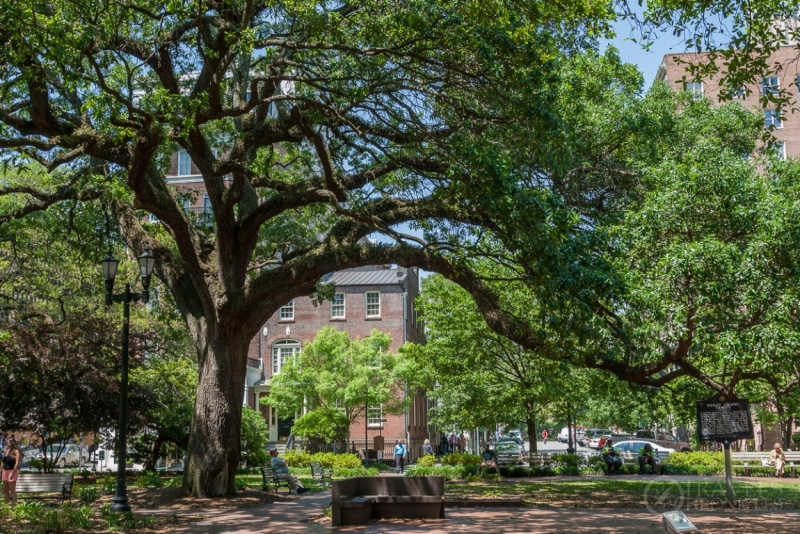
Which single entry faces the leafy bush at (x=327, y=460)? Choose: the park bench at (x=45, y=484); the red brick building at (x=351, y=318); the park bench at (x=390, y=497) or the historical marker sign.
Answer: the red brick building

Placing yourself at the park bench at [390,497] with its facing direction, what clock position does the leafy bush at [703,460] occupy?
The leafy bush is roughly at 7 o'clock from the park bench.

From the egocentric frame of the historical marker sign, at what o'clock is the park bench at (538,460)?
The park bench is roughly at 5 o'clock from the historical marker sign.

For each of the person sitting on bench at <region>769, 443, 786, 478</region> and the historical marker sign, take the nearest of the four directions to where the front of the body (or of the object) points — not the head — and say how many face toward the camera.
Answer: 2

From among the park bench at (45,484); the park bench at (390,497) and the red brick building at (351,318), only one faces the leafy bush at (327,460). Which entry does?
the red brick building

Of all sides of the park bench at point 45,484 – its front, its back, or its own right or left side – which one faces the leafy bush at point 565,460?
left

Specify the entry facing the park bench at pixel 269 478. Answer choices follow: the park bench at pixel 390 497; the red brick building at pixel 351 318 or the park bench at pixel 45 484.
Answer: the red brick building
